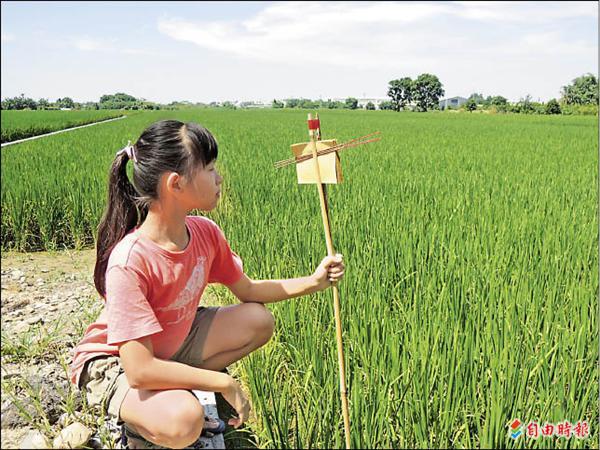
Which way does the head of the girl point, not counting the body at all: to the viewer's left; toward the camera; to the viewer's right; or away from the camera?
to the viewer's right

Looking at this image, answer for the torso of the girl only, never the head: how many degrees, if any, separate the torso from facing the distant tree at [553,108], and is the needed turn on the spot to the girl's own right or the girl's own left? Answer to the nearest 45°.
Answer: approximately 90° to the girl's own left

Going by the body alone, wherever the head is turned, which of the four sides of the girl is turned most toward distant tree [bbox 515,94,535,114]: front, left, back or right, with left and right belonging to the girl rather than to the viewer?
left

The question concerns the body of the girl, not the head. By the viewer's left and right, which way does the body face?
facing the viewer and to the right of the viewer
